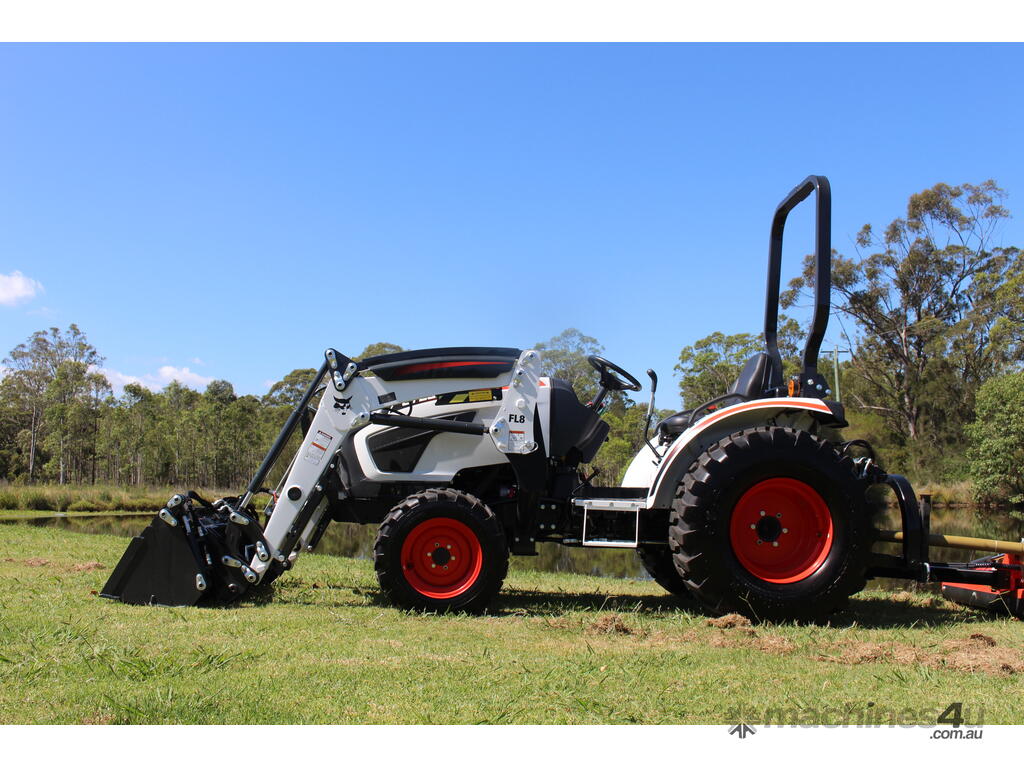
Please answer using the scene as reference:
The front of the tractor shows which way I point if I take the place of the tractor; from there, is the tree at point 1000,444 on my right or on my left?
on my right

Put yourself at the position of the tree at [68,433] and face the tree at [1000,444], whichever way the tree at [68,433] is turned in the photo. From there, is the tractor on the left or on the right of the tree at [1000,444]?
right

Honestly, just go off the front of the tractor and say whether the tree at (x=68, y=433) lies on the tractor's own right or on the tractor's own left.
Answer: on the tractor's own right

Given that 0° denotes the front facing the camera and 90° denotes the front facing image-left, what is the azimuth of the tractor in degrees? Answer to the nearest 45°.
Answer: approximately 90°
